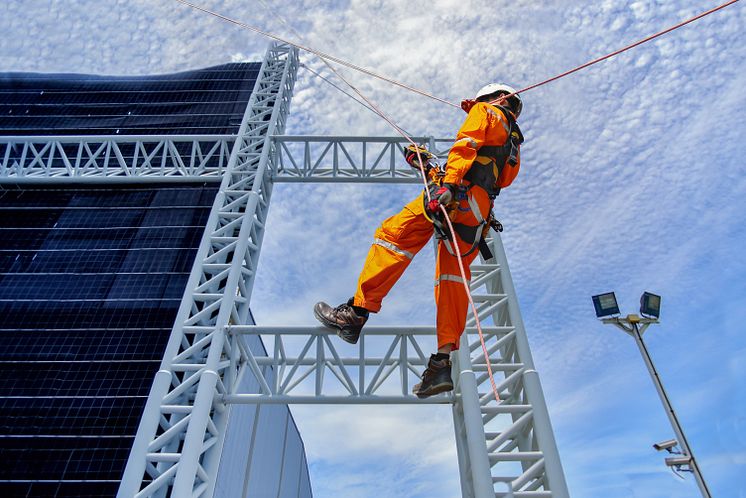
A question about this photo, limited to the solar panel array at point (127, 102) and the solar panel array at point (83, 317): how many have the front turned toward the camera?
2

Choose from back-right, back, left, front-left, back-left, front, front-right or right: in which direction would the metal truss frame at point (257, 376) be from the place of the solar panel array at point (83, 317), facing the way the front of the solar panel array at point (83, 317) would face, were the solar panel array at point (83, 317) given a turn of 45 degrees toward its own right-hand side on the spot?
left

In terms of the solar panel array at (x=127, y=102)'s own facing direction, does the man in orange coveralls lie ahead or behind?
ahead
